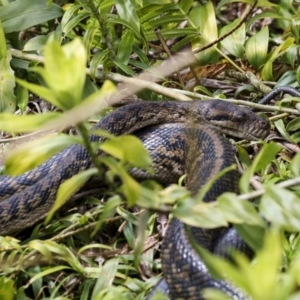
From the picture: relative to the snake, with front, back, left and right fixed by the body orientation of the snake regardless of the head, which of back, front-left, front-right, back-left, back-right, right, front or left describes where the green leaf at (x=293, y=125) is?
front

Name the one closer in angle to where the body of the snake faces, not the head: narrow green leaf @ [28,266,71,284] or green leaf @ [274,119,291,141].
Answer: the green leaf

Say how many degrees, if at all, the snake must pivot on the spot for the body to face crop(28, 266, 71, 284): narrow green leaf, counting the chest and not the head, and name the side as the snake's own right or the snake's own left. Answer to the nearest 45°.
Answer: approximately 135° to the snake's own right

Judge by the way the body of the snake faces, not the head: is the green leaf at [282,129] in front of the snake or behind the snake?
in front

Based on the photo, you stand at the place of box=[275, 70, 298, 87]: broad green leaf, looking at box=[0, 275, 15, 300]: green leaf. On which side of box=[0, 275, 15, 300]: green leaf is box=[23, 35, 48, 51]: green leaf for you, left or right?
right

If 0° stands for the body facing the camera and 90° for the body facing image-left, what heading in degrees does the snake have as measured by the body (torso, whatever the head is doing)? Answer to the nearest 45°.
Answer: approximately 270°

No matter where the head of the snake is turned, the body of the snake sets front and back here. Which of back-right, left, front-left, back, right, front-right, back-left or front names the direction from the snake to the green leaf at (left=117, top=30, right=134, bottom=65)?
left

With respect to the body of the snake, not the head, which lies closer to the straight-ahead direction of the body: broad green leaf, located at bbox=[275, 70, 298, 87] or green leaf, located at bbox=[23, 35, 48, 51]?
the broad green leaf

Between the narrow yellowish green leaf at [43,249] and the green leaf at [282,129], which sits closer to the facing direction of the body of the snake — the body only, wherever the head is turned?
the green leaf
